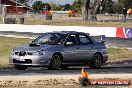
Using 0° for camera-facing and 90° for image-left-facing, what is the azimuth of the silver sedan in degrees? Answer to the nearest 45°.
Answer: approximately 45°

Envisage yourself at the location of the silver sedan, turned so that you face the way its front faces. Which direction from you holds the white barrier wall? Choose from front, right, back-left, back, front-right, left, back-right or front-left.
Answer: back-right
